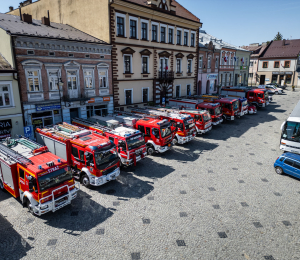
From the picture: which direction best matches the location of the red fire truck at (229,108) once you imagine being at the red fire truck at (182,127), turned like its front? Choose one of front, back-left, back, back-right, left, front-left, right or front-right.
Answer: left

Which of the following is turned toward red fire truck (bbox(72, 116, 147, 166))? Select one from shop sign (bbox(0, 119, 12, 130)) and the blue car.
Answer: the shop sign

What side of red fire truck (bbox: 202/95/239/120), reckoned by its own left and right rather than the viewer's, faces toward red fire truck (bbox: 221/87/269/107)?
left

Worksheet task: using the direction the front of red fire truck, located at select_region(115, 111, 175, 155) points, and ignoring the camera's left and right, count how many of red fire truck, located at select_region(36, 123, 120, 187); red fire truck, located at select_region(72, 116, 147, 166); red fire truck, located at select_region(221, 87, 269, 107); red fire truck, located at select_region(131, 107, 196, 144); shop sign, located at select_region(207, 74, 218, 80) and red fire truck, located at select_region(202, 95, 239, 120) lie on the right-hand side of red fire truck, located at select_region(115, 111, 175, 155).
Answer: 2

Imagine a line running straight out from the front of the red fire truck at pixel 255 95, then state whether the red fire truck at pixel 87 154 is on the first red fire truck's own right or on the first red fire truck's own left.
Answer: on the first red fire truck's own right

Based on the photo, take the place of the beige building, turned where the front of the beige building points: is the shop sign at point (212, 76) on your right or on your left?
on your left

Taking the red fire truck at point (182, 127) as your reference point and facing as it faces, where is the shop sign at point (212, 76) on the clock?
The shop sign is roughly at 8 o'clock from the red fire truck.

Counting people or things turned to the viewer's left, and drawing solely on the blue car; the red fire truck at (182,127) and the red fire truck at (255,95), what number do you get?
0

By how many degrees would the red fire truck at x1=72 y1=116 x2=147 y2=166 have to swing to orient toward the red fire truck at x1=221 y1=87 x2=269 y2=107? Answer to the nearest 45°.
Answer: approximately 90° to its left

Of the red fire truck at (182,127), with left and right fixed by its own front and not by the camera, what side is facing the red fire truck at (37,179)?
right

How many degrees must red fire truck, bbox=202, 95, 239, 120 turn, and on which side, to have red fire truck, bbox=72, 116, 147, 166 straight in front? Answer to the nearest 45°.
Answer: approximately 90° to its right

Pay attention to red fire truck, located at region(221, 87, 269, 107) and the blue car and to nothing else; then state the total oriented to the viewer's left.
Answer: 0

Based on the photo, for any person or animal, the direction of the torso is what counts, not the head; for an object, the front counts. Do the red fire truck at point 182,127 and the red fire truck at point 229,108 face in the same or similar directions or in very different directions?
same or similar directions

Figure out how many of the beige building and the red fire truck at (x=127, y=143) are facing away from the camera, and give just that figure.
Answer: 0

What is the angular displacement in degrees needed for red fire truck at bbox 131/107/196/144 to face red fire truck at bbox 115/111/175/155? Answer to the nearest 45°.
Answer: approximately 90° to its right

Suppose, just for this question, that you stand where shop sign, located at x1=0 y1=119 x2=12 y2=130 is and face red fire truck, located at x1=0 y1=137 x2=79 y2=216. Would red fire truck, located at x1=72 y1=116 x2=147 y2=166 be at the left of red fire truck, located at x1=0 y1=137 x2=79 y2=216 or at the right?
left

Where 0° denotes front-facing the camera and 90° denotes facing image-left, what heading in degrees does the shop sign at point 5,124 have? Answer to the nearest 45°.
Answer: approximately 315°
